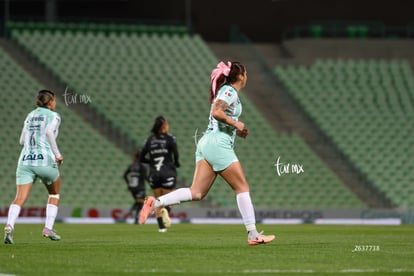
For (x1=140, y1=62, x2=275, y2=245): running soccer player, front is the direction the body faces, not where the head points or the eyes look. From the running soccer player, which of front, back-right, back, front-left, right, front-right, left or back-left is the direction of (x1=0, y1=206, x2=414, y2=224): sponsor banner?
left

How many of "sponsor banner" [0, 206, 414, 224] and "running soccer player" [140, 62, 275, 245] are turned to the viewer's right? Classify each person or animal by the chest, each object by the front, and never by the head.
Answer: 1

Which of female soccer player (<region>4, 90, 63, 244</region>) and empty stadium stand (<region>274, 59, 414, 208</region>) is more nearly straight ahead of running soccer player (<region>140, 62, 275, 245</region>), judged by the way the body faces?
the empty stadium stand

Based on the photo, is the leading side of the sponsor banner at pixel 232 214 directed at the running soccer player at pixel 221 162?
yes

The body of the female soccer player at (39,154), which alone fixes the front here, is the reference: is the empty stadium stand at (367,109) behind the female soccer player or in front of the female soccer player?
in front

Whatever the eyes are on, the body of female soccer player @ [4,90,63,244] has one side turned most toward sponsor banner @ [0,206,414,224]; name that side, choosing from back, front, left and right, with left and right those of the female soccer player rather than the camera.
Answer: front

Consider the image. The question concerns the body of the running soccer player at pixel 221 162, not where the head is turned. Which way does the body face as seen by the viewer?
to the viewer's right

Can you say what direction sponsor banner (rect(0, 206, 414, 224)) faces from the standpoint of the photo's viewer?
facing the viewer

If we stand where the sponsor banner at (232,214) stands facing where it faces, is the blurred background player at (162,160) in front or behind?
in front

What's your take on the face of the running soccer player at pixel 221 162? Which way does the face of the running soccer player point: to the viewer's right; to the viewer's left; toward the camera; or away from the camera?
to the viewer's right

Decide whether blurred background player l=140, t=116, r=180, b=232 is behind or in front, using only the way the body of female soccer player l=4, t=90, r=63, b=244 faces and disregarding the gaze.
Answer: in front

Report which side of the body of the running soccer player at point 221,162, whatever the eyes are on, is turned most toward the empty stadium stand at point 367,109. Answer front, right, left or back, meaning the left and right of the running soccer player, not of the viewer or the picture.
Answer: left

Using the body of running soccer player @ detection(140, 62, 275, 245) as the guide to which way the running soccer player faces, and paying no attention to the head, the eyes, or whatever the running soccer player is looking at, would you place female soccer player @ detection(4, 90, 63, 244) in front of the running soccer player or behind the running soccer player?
behind
